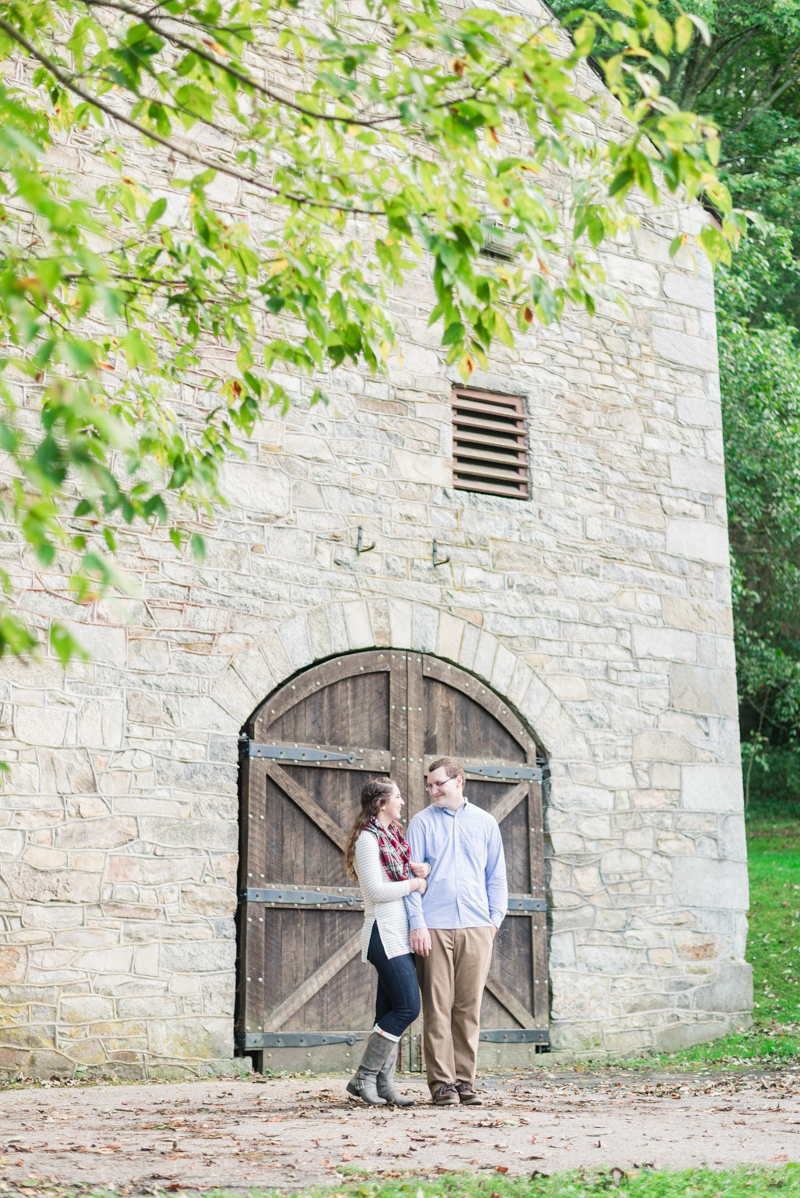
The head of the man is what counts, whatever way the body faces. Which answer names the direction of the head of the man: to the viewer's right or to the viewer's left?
to the viewer's left

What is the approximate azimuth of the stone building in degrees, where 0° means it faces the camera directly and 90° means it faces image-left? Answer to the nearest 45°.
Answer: approximately 0°

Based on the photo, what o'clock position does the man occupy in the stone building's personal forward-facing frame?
The man is roughly at 12 o'clock from the stone building.

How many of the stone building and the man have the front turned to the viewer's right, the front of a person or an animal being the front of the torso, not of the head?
0

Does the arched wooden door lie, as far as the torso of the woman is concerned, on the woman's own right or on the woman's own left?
on the woman's own left

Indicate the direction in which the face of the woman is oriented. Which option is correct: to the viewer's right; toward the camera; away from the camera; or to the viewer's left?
to the viewer's right

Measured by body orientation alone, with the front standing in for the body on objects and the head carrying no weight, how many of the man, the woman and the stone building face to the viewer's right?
1

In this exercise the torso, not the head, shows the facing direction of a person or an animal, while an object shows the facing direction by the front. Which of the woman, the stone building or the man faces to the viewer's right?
the woman

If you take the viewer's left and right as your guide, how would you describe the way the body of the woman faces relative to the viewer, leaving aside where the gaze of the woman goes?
facing to the right of the viewer

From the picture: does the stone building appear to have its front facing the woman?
yes

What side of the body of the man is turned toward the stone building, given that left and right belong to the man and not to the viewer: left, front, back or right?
back
